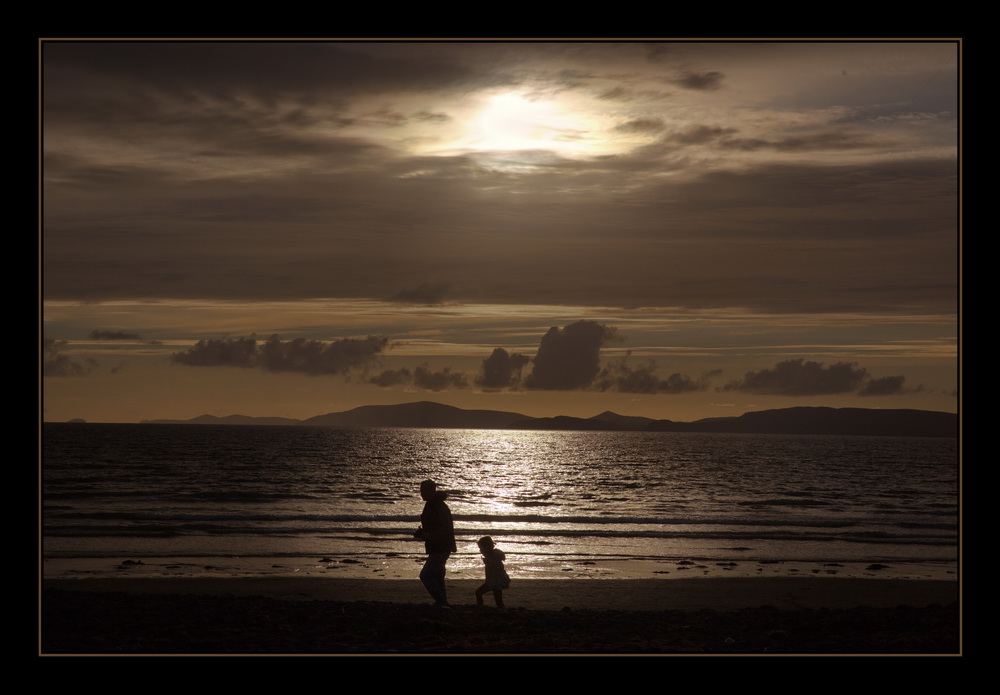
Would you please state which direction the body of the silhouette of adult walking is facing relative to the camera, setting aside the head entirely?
to the viewer's left

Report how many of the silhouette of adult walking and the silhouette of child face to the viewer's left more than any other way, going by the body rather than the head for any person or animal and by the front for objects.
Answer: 2

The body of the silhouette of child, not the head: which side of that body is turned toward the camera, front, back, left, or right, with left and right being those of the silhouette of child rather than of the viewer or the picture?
left
